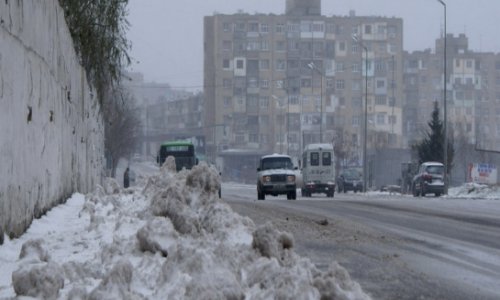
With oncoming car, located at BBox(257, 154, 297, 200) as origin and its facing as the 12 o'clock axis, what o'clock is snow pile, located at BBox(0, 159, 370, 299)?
The snow pile is roughly at 12 o'clock from the oncoming car.

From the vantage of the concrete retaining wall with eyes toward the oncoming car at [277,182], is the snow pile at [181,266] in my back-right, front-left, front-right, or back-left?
back-right

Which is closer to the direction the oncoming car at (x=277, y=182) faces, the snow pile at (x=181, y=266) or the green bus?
the snow pile

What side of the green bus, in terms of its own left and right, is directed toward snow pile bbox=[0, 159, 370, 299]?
front

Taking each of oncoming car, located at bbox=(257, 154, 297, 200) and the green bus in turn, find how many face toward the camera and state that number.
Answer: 2

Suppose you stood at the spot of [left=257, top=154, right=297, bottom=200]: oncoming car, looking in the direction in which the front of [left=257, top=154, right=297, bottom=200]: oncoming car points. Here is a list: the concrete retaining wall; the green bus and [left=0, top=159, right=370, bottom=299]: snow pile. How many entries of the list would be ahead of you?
2

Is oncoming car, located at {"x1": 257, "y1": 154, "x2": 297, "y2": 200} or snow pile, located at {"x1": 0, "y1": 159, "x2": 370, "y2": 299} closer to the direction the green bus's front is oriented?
the snow pile

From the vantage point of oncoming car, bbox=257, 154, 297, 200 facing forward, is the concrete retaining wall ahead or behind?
ahead

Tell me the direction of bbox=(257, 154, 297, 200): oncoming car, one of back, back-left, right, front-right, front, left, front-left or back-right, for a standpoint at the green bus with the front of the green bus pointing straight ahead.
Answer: front-left

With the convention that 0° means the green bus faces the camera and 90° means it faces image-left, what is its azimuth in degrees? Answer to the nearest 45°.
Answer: approximately 0°
